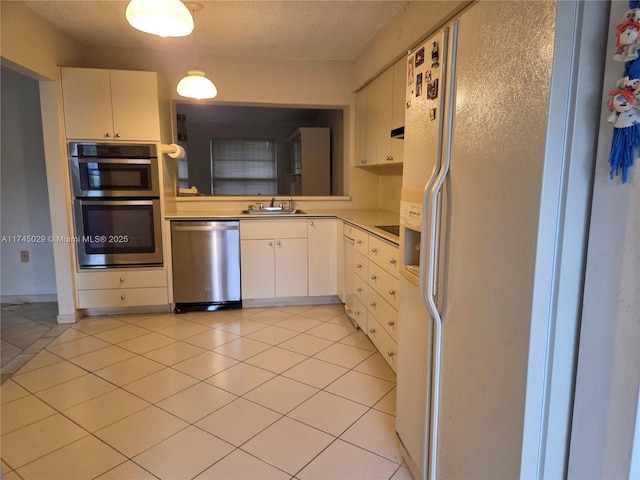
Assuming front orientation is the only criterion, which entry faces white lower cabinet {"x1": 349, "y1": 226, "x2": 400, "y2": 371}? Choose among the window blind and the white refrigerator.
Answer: the window blind

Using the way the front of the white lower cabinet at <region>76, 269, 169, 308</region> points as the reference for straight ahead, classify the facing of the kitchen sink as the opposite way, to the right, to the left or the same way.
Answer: the same way

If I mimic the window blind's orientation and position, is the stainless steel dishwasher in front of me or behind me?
in front

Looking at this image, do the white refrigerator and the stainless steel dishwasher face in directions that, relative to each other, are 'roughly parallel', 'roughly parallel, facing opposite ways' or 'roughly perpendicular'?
roughly perpendicular

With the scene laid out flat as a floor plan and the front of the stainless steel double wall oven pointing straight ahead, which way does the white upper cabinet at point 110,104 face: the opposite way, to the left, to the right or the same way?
the same way

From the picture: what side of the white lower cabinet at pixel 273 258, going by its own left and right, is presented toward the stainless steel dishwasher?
right

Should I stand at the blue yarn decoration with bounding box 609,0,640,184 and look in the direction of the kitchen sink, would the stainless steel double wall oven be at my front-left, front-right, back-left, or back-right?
front-left

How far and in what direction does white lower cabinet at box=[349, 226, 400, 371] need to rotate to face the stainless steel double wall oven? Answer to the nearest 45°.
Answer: approximately 45° to its right

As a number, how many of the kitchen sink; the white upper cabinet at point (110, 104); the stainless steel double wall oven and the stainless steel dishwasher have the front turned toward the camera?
4

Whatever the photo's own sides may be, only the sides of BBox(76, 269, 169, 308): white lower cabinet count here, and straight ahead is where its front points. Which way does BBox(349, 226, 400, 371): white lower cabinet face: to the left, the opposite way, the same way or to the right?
to the right

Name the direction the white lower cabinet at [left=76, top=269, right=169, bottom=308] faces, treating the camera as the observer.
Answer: facing the viewer

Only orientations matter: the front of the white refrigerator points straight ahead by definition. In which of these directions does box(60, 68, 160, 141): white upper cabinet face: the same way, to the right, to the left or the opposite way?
to the left

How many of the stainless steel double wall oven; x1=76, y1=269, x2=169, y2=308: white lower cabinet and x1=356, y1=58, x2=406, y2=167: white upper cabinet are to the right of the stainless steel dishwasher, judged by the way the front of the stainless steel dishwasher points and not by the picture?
2

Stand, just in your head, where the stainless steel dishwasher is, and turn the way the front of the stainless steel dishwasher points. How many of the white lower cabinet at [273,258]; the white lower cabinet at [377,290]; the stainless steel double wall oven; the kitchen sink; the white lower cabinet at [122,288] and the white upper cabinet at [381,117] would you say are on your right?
2

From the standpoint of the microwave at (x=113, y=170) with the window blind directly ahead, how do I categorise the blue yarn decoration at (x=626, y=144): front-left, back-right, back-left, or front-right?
back-right

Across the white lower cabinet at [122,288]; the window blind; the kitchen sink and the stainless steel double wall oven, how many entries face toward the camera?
4

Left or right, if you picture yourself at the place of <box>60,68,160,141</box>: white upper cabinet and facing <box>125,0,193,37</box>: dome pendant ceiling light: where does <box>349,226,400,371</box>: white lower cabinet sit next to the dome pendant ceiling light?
left

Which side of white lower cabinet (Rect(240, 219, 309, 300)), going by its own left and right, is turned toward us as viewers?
front

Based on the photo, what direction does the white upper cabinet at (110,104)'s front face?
toward the camera

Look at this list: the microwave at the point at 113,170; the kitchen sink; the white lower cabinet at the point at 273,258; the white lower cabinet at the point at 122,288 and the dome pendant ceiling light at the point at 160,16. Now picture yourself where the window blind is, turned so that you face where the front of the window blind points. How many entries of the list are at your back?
0
